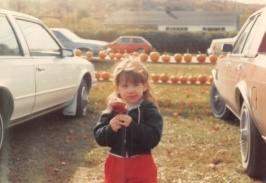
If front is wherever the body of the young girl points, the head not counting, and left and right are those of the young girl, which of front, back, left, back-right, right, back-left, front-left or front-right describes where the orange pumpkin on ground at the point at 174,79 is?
back

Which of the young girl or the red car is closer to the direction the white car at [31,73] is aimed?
the red car

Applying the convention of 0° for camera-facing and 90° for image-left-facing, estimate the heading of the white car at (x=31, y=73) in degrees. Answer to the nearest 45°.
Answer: approximately 225°

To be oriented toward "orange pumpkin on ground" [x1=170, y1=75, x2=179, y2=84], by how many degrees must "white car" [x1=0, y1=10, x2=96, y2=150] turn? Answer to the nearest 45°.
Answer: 0° — it already faces it

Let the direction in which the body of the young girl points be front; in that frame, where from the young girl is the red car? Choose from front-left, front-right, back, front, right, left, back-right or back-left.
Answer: back

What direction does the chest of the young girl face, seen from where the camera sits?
toward the camera

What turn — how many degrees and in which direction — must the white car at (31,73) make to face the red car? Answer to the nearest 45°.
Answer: approximately 45° to its left

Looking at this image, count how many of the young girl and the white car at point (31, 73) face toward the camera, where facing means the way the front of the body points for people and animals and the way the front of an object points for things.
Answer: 1

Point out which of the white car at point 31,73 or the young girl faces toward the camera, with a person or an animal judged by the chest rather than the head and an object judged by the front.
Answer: the young girl

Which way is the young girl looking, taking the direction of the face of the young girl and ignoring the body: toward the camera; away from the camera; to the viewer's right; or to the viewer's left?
toward the camera

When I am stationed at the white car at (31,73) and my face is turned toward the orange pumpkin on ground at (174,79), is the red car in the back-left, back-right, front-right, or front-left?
front-left
